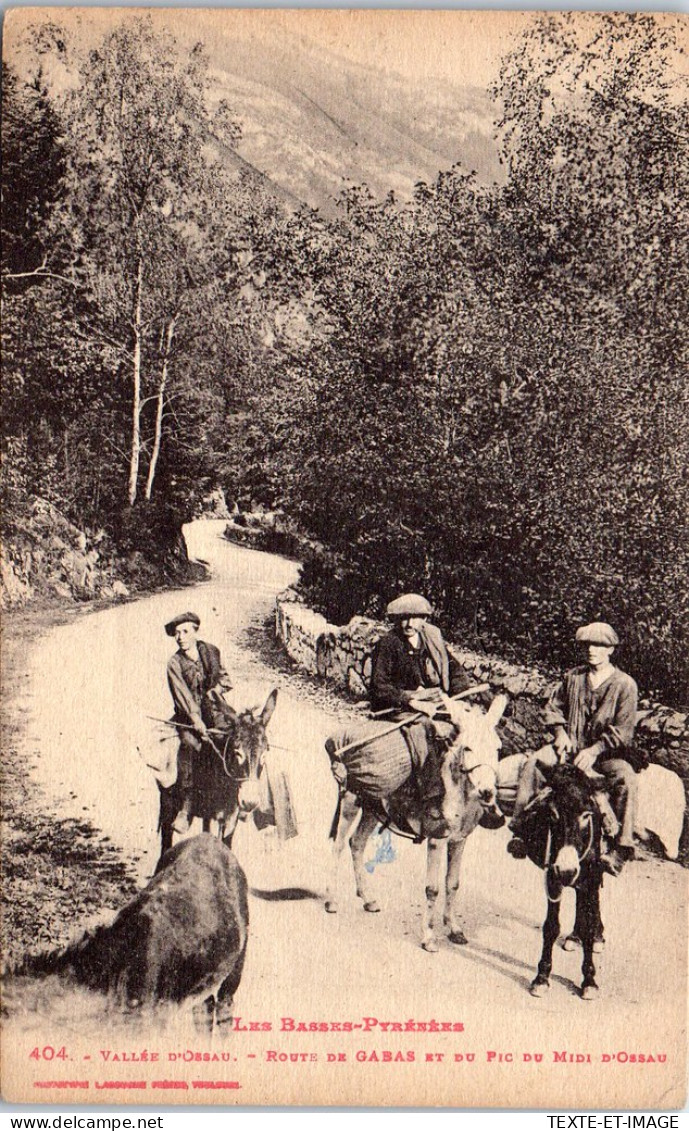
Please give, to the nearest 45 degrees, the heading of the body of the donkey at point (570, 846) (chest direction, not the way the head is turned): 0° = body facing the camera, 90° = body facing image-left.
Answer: approximately 0°

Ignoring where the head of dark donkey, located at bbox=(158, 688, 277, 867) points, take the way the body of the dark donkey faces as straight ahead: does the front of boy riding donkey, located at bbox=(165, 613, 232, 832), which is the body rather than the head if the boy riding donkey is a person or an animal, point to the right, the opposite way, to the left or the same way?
the same way

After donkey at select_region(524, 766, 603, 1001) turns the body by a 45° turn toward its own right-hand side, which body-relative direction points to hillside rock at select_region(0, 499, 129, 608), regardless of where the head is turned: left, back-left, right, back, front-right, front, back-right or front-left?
front-right

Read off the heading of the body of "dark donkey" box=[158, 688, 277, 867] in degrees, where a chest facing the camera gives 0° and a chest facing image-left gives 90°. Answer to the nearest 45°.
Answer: approximately 315°

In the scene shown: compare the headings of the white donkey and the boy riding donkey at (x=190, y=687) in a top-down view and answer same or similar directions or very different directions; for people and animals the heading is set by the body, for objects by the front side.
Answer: same or similar directions

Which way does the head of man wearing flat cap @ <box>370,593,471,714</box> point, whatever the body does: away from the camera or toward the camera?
toward the camera

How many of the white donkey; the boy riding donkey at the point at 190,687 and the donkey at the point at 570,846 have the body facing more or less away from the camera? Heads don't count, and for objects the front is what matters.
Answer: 0

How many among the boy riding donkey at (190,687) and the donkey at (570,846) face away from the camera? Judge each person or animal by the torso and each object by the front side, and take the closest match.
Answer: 0

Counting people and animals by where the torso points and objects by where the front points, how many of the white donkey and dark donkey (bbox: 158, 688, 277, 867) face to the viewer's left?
0
